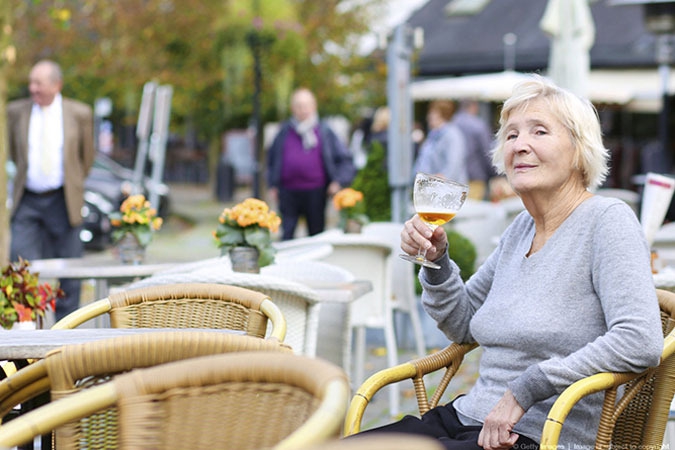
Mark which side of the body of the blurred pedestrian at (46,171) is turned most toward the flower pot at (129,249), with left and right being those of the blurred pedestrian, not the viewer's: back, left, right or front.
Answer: front

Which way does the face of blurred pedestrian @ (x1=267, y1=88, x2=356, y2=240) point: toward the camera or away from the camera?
toward the camera

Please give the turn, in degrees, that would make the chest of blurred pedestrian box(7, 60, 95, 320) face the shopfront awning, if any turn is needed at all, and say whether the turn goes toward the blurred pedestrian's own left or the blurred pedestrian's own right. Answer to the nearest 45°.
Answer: approximately 135° to the blurred pedestrian's own left

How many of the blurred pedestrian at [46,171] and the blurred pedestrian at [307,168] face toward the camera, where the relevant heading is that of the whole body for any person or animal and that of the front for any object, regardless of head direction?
2

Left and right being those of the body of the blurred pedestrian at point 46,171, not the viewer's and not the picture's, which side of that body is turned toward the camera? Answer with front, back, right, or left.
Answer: front

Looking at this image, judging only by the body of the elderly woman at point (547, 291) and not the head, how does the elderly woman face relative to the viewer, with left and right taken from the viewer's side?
facing the viewer and to the left of the viewer

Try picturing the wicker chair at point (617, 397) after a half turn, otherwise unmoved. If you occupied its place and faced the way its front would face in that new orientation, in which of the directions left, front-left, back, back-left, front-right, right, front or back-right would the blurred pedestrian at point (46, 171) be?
left

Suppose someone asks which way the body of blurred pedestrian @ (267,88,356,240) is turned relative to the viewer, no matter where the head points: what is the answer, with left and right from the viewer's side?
facing the viewer

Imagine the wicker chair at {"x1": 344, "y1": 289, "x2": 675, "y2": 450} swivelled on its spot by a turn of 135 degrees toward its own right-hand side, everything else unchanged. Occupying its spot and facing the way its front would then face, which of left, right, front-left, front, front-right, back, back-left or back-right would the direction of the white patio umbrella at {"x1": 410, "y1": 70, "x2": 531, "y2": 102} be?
front
